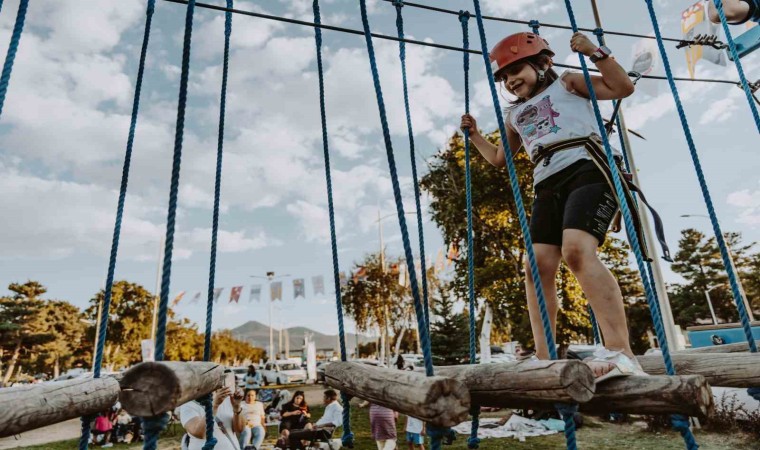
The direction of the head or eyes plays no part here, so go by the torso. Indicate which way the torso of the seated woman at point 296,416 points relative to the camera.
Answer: toward the camera

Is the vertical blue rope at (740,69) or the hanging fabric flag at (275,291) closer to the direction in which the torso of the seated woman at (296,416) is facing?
the vertical blue rope

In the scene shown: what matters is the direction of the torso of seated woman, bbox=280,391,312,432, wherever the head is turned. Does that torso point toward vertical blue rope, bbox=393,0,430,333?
yes

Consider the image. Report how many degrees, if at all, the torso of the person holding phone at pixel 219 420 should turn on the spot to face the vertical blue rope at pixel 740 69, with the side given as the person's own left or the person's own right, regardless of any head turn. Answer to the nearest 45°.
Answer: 0° — they already face it

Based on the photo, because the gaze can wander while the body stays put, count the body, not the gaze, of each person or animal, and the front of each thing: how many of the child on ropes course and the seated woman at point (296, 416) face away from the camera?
0

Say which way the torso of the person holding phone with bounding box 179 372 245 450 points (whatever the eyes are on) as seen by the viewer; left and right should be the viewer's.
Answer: facing the viewer and to the right of the viewer

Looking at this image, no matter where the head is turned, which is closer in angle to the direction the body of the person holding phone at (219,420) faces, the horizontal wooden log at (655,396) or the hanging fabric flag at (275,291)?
the horizontal wooden log

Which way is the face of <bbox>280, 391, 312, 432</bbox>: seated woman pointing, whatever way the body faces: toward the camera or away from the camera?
toward the camera

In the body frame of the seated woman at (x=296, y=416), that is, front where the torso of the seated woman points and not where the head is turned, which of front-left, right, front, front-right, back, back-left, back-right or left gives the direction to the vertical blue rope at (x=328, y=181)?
front

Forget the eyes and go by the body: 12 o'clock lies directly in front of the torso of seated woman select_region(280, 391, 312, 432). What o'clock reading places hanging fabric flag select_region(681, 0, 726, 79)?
The hanging fabric flag is roughly at 10 o'clock from the seated woman.

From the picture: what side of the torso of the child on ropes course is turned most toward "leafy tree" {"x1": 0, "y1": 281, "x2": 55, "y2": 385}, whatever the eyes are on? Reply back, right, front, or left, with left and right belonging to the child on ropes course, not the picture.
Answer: right

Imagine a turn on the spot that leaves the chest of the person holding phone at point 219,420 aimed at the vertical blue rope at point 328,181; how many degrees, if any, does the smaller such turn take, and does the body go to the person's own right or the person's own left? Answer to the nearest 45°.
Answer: approximately 45° to the person's own right

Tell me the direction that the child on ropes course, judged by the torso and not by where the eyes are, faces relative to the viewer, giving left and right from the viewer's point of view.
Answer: facing the viewer and to the left of the viewer

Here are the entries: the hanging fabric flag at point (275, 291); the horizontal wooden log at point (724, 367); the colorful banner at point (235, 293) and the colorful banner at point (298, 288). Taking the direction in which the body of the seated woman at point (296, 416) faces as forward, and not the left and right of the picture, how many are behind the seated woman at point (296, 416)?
3

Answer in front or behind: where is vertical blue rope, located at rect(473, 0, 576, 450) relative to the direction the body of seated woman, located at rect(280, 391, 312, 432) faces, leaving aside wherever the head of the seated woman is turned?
in front

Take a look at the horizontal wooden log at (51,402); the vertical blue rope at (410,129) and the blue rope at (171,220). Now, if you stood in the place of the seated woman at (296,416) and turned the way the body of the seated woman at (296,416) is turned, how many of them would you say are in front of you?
3

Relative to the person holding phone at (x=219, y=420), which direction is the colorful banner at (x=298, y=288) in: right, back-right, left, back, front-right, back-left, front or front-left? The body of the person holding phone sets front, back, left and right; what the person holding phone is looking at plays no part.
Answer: back-left

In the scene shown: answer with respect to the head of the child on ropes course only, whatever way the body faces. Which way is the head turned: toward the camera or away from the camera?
toward the camera
